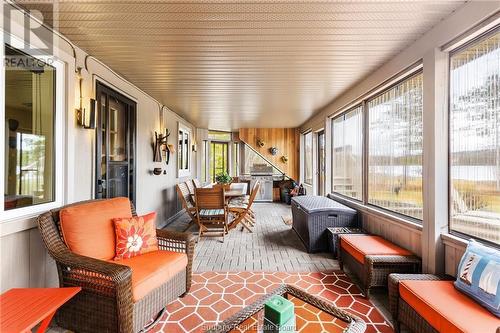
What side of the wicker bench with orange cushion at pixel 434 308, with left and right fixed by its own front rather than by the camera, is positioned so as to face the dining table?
right

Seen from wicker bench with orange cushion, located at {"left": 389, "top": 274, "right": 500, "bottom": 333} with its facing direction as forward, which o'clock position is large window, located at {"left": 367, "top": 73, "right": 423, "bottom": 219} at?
The large window is roughly at 4 o'clock from the wicker bench with orange cushion.

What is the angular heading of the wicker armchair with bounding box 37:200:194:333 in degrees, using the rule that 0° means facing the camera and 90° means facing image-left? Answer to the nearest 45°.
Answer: approximately 315°

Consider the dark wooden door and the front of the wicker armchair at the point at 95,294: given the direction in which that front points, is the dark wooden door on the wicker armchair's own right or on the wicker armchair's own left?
on the wicker armchair's own left

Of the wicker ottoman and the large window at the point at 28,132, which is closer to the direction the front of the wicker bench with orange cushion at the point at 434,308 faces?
the large window

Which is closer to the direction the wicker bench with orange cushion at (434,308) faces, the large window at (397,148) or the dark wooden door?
the dark wooden door

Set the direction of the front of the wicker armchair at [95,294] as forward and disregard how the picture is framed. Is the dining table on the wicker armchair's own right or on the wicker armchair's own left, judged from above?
on the wicker armchair's own left

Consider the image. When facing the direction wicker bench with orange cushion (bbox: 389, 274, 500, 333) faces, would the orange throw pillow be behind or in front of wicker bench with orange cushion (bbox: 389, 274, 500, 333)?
in front

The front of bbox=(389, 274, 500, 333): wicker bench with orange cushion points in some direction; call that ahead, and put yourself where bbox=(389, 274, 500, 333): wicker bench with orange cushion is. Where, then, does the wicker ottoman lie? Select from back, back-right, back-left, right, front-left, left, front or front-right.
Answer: right

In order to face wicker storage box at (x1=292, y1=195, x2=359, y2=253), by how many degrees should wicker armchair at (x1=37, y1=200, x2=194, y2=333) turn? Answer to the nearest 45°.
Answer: approximately 45° to its left

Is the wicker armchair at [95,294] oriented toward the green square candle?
yes

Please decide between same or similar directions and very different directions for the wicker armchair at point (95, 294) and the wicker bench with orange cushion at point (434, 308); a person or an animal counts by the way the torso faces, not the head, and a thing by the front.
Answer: very different directions

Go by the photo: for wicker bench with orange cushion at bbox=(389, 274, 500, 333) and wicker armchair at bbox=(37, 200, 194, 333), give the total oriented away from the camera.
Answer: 0

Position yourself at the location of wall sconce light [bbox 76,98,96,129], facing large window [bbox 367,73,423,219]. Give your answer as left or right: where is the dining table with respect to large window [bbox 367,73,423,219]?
left

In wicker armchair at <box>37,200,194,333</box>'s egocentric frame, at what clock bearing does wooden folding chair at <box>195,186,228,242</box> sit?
The wooden folding chair is roughly at 9 o'clock from the wicker armchair.

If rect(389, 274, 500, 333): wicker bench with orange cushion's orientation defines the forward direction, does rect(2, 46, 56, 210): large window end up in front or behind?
in front

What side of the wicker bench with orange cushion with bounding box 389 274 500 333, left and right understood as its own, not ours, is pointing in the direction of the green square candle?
front
